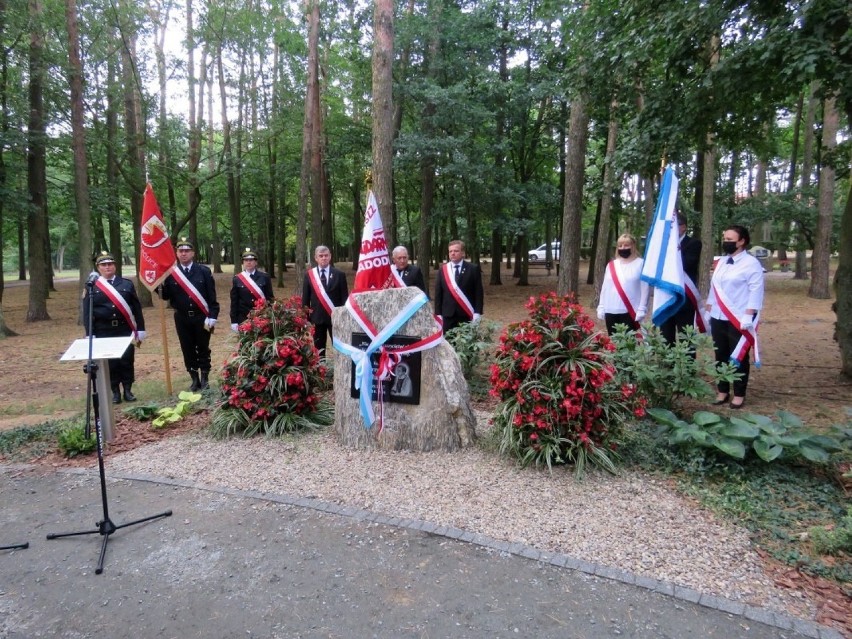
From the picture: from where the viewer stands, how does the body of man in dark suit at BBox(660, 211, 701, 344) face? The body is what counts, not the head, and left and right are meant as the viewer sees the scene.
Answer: facing the viewer and to the left of the viewer

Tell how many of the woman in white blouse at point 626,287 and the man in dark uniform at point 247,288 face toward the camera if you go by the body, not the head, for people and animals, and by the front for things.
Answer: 2

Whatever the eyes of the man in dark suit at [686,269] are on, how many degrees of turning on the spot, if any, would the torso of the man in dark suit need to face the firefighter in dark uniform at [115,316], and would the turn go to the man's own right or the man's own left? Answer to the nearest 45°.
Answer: approximately 45° to the man's own right

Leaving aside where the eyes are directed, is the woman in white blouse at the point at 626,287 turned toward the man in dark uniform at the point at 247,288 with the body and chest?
no

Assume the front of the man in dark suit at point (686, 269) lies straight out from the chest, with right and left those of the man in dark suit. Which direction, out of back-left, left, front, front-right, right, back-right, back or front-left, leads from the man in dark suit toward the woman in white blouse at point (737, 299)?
left

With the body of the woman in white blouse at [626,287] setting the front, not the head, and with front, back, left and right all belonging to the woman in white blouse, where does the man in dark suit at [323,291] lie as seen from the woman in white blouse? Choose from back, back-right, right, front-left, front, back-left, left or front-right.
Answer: right

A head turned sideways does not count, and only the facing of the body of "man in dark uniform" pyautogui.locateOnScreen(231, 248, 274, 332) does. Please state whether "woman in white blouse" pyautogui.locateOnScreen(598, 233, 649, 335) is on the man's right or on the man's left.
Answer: on the man's left

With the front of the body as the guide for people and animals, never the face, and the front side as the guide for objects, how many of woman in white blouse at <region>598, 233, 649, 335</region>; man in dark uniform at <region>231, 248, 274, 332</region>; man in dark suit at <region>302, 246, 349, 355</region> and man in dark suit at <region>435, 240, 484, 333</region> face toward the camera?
4

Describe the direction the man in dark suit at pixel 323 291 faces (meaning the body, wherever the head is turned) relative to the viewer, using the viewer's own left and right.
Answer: facing the viewer

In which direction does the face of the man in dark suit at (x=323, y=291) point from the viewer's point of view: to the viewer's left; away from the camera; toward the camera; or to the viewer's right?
toward the camera

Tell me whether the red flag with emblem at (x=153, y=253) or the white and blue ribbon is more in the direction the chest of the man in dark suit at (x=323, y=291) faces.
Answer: the white and blue ribbon

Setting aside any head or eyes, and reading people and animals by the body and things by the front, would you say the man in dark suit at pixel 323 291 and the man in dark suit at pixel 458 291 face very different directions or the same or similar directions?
same or similar directions

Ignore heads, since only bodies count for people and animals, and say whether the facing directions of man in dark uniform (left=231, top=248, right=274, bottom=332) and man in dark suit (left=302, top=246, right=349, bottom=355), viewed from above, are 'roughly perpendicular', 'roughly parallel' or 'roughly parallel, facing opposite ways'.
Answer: roughly parallel

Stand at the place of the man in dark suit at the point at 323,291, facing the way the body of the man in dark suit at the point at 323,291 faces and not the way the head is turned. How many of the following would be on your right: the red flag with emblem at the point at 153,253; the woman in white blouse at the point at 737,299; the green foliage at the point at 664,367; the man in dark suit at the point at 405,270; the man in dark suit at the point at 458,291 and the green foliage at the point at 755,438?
1

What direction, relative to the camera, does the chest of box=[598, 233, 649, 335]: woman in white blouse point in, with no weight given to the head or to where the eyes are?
toward the camera

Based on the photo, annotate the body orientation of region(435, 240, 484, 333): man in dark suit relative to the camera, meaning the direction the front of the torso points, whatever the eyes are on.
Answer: toward the camera

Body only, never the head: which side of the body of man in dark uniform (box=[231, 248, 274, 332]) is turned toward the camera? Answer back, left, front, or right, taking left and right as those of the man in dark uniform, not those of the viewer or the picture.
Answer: front

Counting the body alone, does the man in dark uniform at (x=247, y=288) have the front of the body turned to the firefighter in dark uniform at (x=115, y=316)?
no

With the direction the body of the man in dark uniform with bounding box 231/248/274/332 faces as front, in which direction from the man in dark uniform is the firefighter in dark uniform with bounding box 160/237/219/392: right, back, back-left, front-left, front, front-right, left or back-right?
right
